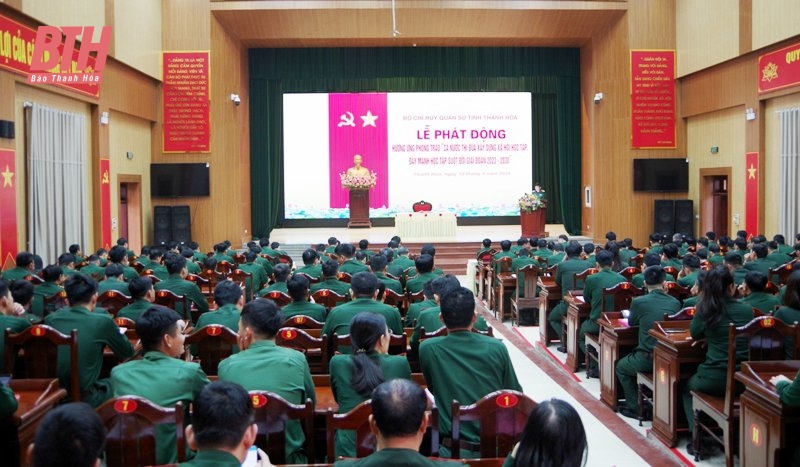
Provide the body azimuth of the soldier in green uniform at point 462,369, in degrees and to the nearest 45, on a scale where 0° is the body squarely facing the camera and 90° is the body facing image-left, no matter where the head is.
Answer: approximately 180°

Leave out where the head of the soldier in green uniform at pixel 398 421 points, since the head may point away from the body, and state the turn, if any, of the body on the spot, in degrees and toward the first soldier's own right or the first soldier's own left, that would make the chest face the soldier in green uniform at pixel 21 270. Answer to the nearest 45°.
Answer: approximately 45° to the first soldier's own left

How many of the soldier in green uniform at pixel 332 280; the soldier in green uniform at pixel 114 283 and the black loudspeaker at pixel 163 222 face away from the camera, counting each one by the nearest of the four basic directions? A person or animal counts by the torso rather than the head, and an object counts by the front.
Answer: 2

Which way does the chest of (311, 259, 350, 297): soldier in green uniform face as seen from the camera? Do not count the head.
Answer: away from the camera

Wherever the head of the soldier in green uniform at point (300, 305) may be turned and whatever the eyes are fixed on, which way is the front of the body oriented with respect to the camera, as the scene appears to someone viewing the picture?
away from the camera

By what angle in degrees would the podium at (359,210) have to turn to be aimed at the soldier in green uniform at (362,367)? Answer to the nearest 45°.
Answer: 0° — it already faces them

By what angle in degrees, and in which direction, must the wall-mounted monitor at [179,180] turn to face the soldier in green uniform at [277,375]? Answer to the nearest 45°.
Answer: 0° — it already faces them

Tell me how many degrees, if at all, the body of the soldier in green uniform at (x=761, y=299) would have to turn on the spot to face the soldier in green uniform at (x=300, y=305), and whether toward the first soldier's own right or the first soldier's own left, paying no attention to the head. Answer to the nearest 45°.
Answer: approximately 45° to the first soldier's own left

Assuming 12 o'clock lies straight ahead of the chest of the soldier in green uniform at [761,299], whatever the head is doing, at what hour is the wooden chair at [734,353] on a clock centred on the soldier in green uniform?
The wooden chair is roughly at 8 o'clock from the soldier in green uniform.

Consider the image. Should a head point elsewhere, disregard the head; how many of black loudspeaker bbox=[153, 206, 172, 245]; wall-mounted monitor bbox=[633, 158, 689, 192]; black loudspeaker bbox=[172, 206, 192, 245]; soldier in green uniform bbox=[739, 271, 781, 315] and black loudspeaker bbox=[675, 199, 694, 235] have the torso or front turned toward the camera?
4

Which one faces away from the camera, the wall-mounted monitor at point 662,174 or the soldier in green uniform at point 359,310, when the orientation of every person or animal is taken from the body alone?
the soldier in green uniform

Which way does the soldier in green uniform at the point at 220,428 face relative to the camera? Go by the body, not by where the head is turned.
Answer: away from the camera

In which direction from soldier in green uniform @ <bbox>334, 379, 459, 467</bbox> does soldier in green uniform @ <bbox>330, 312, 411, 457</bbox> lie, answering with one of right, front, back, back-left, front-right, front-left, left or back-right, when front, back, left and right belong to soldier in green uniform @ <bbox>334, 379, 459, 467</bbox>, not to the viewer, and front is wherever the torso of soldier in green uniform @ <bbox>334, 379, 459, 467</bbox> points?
front

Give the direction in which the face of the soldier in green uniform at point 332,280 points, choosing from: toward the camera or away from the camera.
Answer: away from the camera

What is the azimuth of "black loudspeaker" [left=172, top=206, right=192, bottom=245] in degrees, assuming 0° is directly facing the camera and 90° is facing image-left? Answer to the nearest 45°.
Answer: approximately 0°

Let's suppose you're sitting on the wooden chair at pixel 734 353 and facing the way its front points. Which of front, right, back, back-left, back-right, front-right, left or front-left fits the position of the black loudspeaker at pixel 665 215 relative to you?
front-right

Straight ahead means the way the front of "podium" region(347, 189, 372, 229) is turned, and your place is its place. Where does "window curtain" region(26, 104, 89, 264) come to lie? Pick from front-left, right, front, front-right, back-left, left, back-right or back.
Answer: front-right

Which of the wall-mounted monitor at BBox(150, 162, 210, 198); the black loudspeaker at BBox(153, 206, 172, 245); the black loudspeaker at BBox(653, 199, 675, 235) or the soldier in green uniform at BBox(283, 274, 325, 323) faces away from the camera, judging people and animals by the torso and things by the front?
the soldier in green uniform

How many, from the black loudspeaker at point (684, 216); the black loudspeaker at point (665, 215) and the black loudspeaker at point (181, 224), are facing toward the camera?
3

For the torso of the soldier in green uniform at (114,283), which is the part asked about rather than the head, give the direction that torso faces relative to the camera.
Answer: away from the camera

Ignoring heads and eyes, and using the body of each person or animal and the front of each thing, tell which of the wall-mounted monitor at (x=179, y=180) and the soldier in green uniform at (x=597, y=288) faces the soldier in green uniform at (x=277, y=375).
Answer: the wall-mounted monitor

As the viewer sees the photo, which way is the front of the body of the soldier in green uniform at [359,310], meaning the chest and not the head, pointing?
away from the camera

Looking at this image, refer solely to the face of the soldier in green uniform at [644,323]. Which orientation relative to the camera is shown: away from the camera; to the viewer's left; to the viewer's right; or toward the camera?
away from the camera
